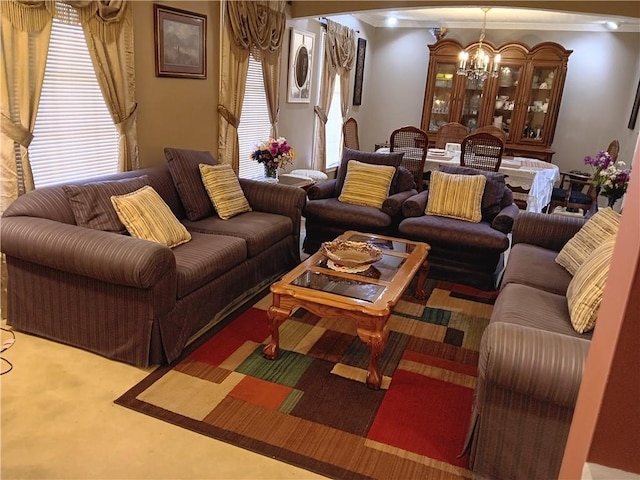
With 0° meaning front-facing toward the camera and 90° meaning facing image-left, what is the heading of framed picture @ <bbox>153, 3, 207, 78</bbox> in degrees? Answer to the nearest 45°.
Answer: approximately 315°

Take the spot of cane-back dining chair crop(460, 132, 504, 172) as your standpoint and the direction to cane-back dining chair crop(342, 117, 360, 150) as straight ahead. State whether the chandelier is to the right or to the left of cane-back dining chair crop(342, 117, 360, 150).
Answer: right

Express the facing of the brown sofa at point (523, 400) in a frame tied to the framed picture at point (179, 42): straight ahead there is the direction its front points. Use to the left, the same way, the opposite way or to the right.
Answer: the opposite way

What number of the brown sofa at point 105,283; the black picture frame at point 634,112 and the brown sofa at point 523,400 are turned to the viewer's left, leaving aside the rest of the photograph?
2

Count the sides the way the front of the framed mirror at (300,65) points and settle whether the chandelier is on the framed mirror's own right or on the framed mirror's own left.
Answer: on the framed mirror's own left

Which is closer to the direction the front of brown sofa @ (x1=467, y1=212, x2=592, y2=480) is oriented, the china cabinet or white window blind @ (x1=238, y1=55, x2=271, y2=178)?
the white window blind

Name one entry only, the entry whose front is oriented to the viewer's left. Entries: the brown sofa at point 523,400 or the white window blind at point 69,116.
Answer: the brown sofa

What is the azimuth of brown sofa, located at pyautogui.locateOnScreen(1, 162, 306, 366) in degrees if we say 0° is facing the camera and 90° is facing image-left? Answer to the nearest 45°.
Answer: approximately 315°

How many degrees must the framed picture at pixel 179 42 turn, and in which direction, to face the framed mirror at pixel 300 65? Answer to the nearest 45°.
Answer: approximately 90° to its left

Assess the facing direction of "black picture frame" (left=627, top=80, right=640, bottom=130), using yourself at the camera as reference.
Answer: facing to the left of the viewer

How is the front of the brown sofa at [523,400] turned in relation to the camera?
facing to the left of the viewer

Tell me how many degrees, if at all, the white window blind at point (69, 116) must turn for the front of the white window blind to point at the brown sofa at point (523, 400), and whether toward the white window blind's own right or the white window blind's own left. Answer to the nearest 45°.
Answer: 0° — it already faces it

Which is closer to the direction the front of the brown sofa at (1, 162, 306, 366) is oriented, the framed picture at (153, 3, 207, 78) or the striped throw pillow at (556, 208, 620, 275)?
the striped throw pillow
